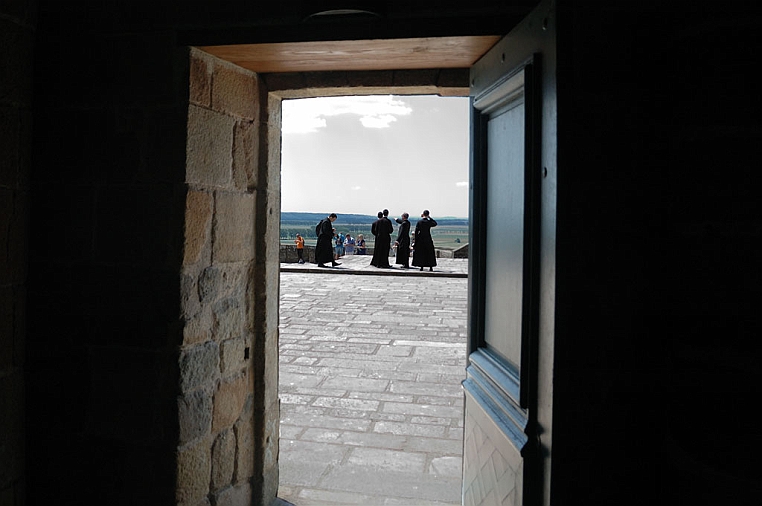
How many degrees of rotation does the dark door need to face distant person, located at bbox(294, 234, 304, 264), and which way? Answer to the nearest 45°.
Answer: approximately 90° to its right

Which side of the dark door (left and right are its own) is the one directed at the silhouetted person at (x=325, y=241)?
right

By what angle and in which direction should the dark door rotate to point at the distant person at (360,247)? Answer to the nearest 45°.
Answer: approximately 90° to its right

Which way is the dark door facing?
to the viewer's left

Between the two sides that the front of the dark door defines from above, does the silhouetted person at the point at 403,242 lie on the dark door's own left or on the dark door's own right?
on the dark door's own right
